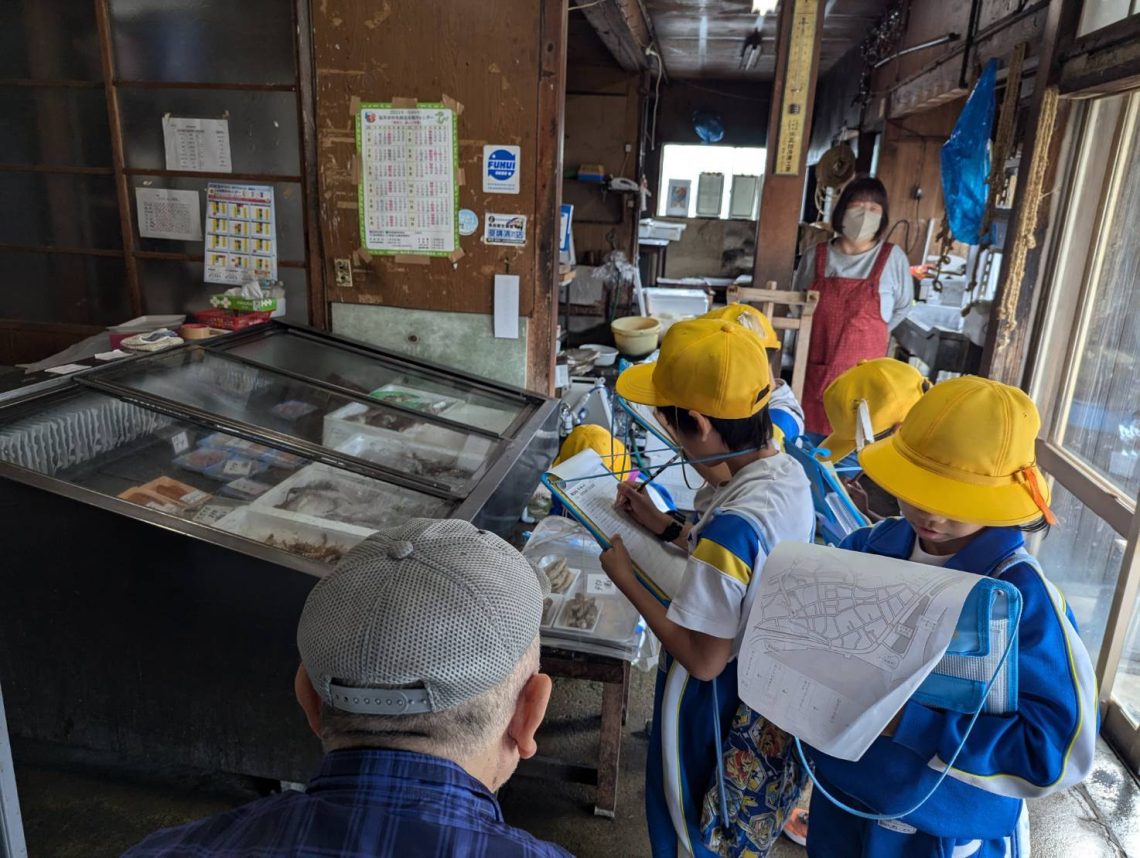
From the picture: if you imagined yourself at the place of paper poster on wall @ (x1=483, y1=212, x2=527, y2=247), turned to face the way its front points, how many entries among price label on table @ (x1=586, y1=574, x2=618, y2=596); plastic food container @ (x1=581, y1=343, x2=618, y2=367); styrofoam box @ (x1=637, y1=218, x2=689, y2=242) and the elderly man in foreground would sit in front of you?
2

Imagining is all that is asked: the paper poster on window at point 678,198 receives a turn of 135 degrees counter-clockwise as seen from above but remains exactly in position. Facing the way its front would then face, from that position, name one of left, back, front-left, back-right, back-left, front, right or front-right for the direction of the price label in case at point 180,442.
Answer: back-right

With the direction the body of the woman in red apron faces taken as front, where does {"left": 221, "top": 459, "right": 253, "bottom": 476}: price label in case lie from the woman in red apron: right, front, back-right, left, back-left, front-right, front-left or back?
front-right

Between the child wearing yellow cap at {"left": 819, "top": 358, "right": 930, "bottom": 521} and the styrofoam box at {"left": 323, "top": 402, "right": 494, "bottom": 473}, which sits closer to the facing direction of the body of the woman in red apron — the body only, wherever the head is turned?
the child wearing yellow cap

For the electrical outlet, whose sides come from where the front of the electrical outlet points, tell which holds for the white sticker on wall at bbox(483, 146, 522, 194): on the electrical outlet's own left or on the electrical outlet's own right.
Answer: on the electrical outlet's own left

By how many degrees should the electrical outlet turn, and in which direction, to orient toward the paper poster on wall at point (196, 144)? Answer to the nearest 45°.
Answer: approximately 135° to its right

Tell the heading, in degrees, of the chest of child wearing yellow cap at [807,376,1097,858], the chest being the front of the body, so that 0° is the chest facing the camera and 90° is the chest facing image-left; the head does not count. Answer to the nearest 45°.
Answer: approximately 45°

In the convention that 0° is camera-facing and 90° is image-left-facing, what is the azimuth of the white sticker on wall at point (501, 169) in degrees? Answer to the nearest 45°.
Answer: approximately 0°

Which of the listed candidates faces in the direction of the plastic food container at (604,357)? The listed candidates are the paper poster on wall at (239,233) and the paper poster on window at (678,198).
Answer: the paper poster on window at (678,198)

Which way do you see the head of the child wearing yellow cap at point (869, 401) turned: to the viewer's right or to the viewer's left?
to the viewer's left

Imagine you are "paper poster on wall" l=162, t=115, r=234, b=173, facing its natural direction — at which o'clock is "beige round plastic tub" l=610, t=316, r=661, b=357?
The beige round plastic tub is roughly at 9 o'clock from the paper poster on wall.

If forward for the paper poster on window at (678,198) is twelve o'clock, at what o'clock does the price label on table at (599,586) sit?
The price label on table is roughly at 12 o'clock from the paper poster on window.
